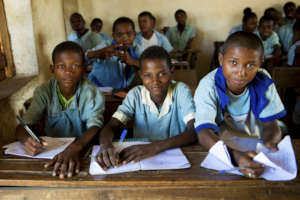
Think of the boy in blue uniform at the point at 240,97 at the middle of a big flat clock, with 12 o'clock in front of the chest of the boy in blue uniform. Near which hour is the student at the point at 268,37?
The student is roughly at 6 o'clock from the boy in blue uniform.

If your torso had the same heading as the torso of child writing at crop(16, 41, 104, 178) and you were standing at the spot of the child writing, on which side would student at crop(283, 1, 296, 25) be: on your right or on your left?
on your left

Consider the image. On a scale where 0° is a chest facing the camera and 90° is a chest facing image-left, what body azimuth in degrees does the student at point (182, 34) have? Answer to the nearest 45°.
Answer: approximately 0°

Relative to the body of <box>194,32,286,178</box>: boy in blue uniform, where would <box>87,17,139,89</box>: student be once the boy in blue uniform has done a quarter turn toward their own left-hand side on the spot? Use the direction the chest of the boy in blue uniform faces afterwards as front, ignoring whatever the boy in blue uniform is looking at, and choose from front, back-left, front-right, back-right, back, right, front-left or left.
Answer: back-left

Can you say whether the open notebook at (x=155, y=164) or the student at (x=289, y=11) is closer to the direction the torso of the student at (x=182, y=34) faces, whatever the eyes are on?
the open notebook

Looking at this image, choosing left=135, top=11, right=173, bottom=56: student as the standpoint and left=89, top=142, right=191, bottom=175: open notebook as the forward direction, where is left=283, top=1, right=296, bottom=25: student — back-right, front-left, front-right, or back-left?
back-left

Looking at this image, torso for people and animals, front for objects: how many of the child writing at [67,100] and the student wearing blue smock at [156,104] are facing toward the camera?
2
